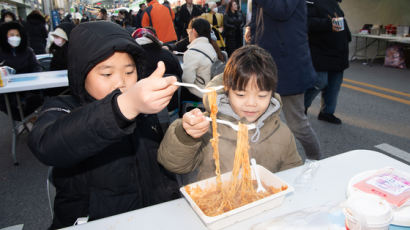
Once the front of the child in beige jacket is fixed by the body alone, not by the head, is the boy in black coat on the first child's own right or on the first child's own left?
on the first child's own right

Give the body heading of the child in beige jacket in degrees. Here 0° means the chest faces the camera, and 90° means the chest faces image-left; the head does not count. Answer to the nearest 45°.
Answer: approximately 0°

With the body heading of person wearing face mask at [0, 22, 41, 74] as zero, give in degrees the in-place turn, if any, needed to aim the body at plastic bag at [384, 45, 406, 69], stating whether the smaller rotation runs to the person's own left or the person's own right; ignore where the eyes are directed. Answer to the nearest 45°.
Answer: approximately 90° to the person's own left

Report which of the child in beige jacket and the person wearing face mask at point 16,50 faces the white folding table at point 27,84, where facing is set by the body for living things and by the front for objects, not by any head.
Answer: the person wearing face mask

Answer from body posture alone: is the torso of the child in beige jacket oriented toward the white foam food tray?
yes

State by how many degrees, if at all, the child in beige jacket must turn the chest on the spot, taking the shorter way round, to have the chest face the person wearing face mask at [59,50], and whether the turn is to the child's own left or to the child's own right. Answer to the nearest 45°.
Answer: approximately 135° to the child's own right

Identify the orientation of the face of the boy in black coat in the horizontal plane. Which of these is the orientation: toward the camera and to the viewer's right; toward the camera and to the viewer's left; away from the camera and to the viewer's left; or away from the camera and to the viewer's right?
toward the camera and to the viewer's right

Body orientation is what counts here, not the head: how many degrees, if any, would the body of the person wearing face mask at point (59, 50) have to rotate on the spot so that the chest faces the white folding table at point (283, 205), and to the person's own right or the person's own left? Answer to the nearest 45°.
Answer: approximately 45° to the person's own left
